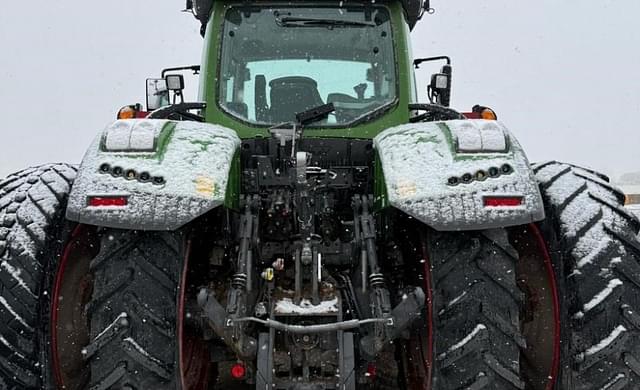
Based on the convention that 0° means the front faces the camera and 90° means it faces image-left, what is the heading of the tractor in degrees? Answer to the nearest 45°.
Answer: approximately 180°
